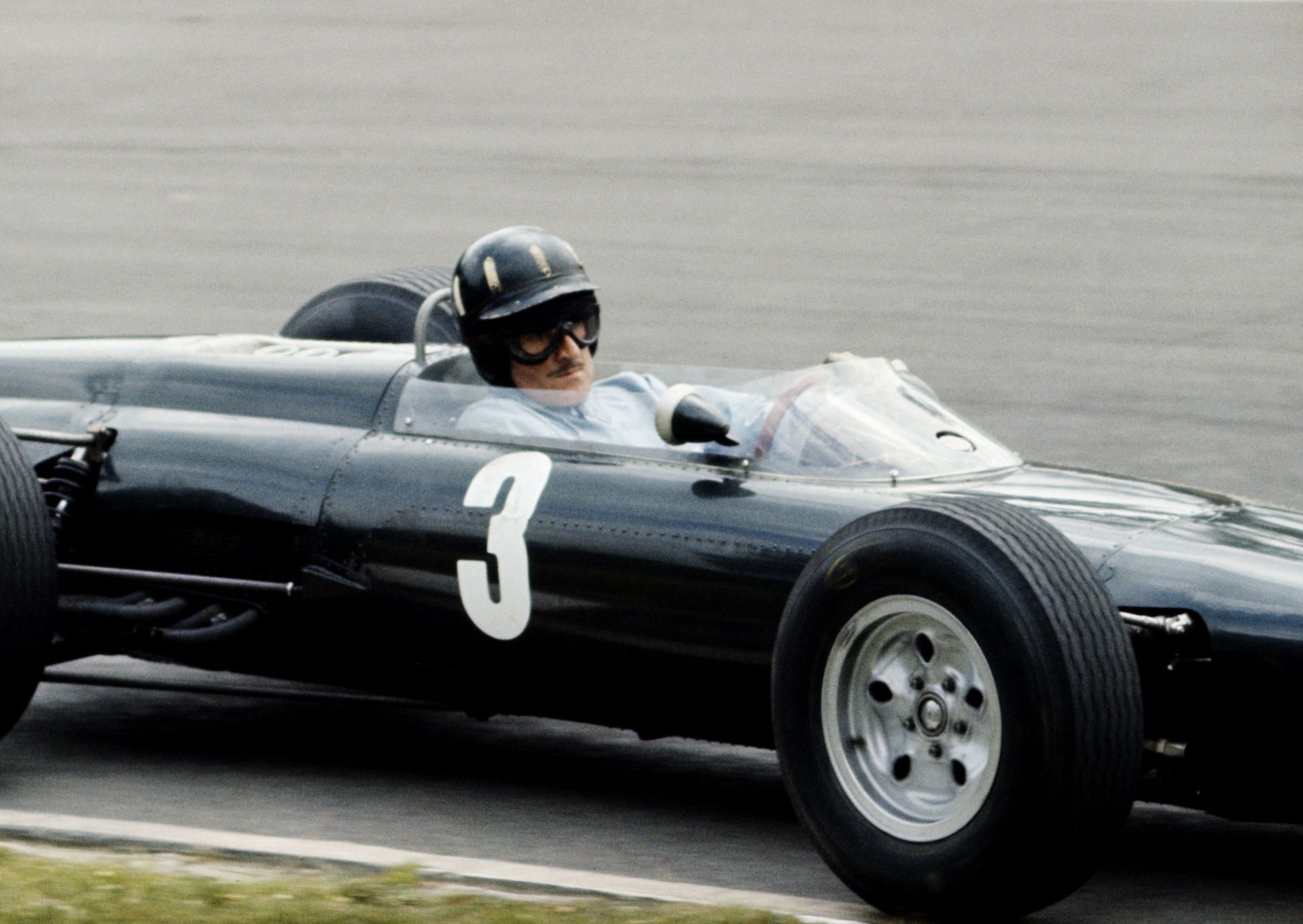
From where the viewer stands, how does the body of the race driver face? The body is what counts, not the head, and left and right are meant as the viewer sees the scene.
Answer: facing the viewer and to the right of the viewer
